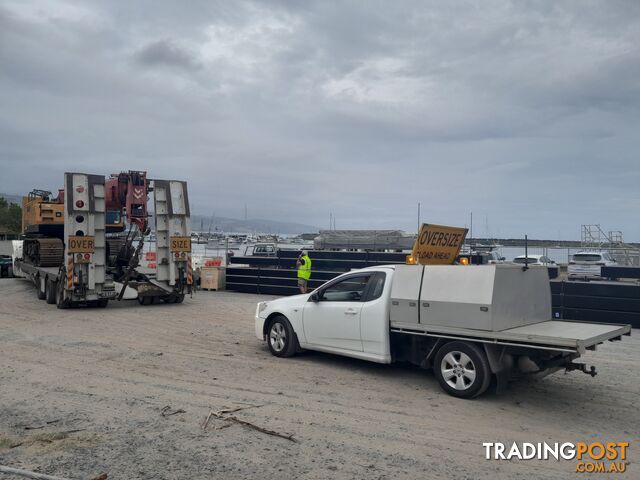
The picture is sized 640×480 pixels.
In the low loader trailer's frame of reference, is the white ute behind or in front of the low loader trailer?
behind

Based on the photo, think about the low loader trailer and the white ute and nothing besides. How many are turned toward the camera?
0

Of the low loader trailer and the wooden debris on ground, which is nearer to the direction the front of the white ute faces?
the low loader trailer

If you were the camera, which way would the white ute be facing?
facing away from the viewer and to the left of the viewer

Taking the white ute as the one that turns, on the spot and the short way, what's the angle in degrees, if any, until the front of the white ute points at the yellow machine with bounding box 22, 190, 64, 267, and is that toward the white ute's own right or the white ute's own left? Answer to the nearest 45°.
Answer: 0° — it already faces it

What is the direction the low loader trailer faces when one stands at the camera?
facing away from the viewer and to the left of the viewer

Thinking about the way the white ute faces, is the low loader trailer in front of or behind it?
in front
